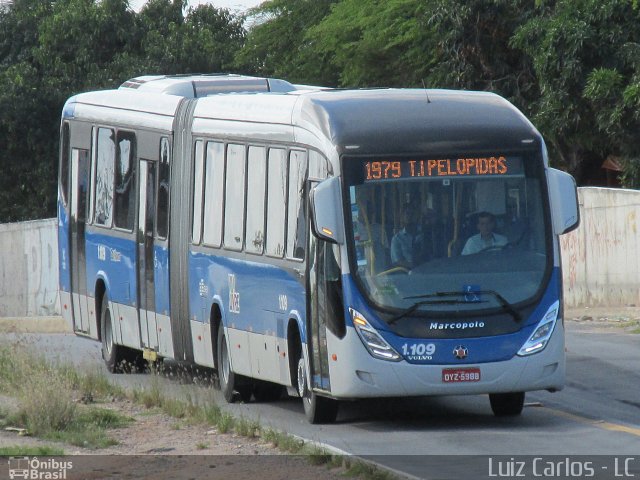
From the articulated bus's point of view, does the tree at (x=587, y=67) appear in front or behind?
behind

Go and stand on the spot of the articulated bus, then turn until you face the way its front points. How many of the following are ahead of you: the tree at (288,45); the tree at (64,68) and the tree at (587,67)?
0

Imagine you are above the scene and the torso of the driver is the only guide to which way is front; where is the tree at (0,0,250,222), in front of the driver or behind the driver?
behind

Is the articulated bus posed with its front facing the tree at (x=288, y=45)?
no

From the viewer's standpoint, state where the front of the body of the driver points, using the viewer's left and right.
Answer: facing the viewer

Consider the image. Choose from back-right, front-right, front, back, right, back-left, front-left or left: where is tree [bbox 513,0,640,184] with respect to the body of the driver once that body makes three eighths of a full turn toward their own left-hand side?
front-left

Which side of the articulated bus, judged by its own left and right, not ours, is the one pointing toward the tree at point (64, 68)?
back

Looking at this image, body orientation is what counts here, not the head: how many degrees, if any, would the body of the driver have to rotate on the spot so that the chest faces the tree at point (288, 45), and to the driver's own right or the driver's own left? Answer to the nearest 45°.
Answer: approximately 180°
